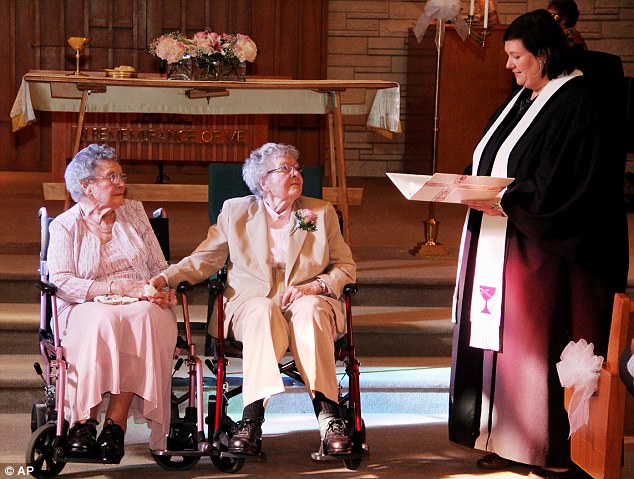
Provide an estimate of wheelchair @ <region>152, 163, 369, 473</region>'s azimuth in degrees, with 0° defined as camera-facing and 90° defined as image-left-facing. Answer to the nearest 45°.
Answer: approximately 0°

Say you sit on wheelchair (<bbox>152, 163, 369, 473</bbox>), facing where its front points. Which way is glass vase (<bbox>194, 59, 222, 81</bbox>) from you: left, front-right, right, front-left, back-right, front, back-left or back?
back

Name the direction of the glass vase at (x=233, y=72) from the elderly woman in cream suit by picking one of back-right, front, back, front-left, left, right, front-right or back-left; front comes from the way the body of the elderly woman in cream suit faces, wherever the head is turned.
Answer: back

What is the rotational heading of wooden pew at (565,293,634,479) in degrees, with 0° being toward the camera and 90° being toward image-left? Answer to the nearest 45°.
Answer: approximately 135°

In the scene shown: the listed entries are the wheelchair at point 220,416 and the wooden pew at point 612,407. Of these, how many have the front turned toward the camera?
1

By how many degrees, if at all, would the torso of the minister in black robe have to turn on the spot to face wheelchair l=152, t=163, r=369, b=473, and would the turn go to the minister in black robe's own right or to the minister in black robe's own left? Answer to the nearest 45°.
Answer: approximately 45° to the minister in black robe's own right

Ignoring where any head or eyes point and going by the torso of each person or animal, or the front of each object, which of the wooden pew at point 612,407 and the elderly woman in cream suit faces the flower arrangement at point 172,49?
the wooden pew

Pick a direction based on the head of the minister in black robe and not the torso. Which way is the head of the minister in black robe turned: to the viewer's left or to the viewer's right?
to the viewer's left

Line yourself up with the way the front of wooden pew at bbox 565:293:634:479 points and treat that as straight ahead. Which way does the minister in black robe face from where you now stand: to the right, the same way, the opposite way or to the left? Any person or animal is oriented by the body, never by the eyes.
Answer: to the left
